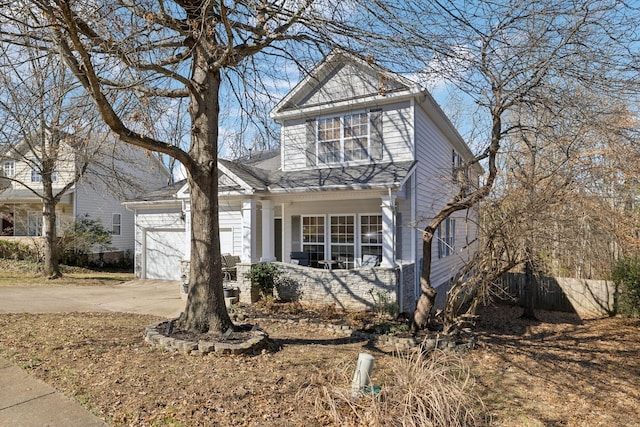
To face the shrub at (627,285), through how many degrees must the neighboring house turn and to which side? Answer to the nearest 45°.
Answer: approximately 90° to its left

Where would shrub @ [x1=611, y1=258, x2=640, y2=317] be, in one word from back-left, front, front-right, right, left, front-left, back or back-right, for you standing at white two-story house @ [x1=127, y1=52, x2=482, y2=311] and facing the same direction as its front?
back-left

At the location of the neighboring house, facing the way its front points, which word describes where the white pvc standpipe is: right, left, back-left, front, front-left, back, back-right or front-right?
front-left

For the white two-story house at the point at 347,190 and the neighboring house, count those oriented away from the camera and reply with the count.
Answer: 0

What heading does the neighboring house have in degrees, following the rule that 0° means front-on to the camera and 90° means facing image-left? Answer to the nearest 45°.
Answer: approximately 45°

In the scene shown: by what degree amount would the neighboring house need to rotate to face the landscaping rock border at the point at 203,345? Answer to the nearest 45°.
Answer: approximately 45° to its left

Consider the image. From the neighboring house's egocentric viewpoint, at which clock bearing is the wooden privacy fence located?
The wooden privacy fence is roughly at 9 o'clock from the neighboring house.

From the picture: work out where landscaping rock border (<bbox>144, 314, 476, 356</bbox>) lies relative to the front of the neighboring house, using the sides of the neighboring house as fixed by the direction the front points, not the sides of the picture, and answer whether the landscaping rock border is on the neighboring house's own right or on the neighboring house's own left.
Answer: on the neighboring house's own left

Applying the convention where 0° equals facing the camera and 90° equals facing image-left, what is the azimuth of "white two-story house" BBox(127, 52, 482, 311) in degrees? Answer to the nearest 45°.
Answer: approximately 45°
